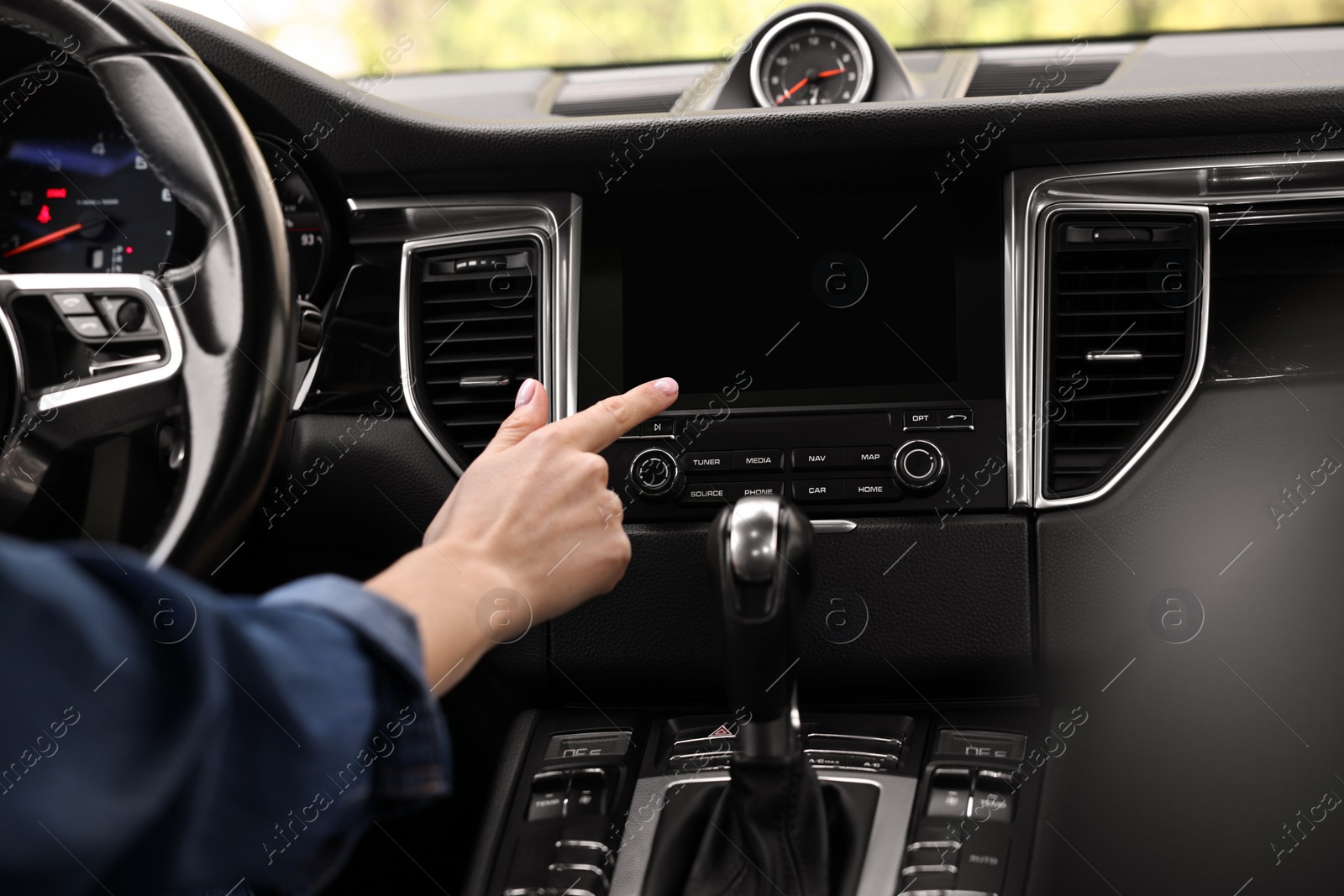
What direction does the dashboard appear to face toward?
toward the camera
